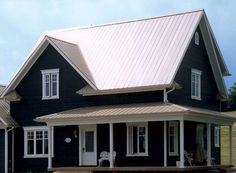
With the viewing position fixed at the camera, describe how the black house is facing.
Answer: facing the viewer and to the left of the viewer
